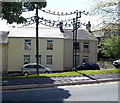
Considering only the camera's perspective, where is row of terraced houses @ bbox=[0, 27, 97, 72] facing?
facing the viewer
